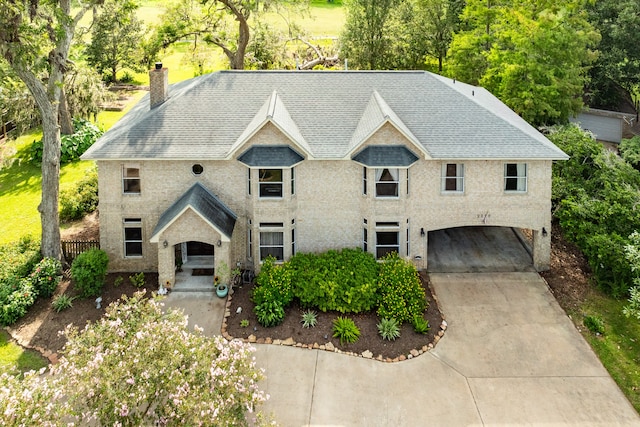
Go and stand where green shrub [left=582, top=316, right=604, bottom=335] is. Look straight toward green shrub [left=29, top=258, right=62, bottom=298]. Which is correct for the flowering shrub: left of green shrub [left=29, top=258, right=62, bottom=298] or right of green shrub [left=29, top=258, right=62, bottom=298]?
left

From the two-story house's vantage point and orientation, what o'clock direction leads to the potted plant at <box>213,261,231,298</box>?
The potted plant is roughly at 2 o'clock from the two-story house.

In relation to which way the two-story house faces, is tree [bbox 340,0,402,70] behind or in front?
behind

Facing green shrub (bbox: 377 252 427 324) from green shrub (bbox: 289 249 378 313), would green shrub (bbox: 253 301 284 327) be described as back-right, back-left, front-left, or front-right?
back-right

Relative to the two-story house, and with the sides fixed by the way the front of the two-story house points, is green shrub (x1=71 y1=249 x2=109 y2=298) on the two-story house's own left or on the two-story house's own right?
on the two-story house's own right

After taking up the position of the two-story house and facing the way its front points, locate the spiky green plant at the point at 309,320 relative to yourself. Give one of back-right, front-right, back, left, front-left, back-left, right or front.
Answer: front

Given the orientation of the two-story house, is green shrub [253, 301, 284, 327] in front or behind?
in front

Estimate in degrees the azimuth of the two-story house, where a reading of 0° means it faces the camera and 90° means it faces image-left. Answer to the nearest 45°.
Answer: approximately 0°
